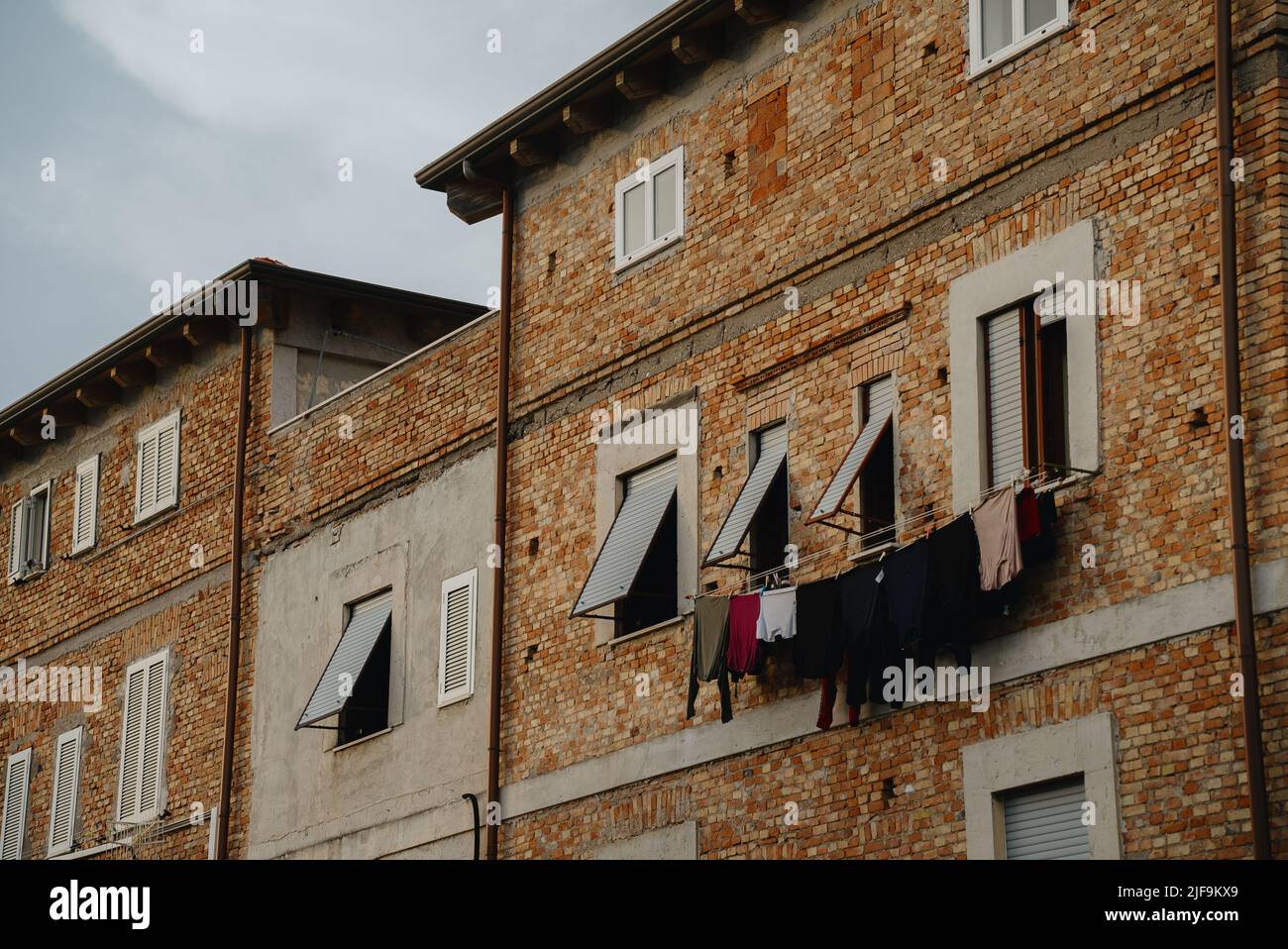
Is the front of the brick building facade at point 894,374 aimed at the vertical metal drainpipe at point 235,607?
no

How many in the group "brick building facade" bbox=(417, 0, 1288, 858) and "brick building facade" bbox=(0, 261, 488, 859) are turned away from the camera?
0

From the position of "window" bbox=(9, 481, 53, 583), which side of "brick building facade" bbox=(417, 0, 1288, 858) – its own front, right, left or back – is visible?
right

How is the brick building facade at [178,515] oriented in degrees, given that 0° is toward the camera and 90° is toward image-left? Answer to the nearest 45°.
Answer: approximately 45°

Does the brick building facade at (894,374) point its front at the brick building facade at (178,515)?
no

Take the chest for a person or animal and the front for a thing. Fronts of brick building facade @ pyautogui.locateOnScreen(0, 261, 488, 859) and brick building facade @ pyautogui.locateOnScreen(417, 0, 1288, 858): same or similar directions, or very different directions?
same or similar directions

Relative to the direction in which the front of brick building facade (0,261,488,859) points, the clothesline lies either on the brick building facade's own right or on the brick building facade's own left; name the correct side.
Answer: on the brick building facade's own left

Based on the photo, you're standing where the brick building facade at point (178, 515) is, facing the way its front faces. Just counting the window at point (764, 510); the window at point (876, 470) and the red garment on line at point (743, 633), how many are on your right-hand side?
0

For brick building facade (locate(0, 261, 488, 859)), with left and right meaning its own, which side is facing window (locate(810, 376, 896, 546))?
left

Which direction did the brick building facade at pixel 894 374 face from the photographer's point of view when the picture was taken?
facing the viewer and to the left of the viewer

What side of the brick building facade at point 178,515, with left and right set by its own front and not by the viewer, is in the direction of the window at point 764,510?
left
